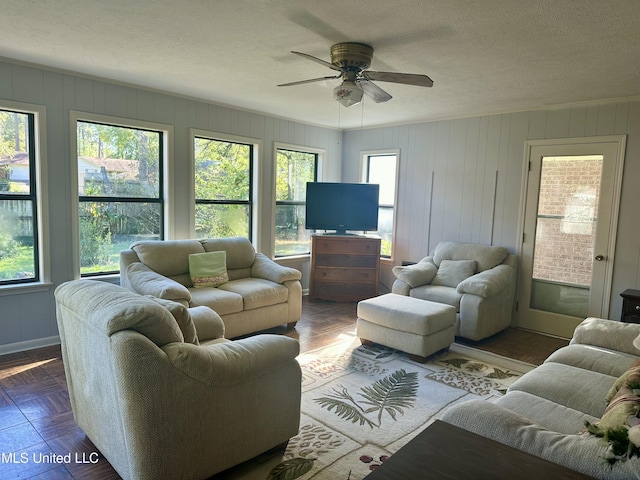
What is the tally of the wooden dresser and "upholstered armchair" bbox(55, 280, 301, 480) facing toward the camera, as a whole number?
1

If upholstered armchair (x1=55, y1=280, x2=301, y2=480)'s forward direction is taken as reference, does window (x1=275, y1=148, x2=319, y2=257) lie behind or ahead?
ahead

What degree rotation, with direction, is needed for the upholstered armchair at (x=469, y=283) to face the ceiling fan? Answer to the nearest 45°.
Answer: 0° — it already faces it

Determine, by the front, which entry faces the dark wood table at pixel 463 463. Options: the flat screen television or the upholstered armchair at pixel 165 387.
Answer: the flat screen television

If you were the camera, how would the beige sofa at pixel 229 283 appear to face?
facing the viewer and to the right of the viewer

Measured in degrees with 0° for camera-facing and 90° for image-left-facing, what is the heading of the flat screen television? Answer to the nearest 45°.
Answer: approximately 0°

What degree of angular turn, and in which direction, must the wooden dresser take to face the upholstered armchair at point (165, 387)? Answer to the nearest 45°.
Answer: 0° — it already faces it

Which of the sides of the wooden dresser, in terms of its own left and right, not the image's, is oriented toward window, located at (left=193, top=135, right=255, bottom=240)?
right

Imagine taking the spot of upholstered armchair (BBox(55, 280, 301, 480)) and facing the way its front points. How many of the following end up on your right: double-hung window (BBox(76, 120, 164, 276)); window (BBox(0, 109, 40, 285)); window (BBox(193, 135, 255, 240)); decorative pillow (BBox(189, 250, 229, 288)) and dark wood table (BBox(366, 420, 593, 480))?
1

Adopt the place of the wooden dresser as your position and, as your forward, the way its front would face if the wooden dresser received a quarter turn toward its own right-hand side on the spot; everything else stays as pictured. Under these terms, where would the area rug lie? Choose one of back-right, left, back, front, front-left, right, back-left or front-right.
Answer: left

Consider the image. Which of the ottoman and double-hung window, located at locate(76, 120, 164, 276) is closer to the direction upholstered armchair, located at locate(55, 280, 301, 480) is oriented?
the ottoman

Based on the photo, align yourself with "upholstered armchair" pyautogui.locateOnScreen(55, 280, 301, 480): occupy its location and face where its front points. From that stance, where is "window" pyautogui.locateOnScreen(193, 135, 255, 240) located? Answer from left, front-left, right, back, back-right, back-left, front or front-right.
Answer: front-left

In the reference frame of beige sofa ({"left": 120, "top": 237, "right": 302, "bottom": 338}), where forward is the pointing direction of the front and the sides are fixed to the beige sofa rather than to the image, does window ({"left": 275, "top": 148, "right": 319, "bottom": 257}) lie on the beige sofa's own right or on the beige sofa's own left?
on the beige sofa's own left

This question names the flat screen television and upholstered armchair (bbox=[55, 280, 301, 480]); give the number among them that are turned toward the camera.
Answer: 1

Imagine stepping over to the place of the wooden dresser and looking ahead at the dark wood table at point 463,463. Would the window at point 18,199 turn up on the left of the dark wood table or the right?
right
